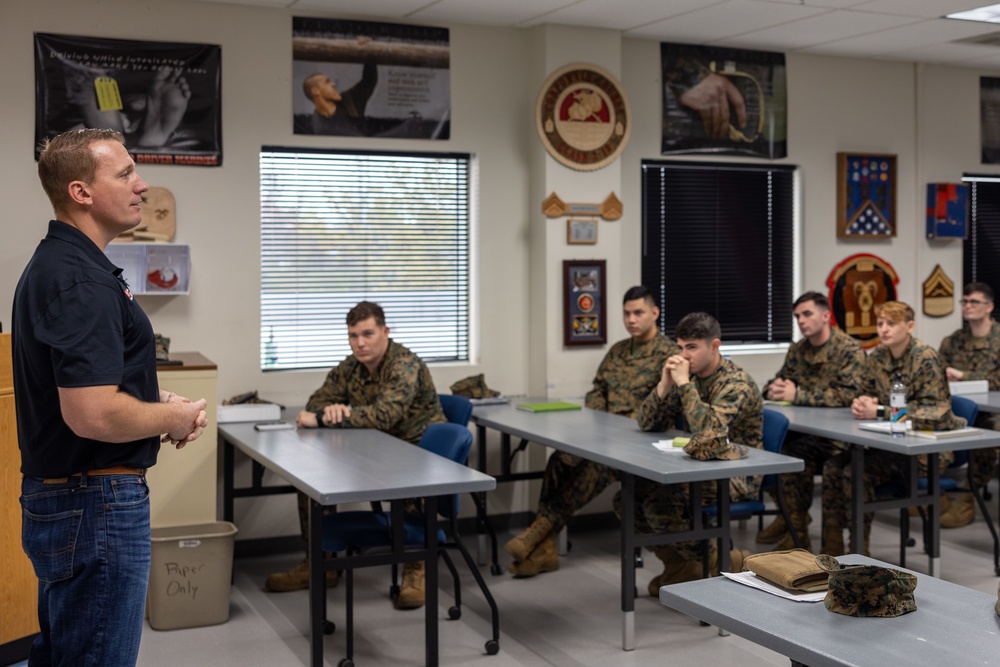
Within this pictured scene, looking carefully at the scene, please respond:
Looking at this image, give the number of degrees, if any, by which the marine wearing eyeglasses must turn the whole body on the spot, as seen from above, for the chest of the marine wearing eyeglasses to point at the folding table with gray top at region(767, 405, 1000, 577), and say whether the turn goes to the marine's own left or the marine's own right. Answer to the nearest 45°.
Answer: approximately 45° to the marine's own left

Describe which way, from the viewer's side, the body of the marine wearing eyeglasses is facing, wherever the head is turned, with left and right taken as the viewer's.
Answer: facing the viewer and to the left of the viewer

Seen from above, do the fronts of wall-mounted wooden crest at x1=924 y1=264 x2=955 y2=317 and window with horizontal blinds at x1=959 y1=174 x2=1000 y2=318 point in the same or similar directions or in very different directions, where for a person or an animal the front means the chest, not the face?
same or similar directions

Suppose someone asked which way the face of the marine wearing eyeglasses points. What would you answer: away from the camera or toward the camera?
toward the camera

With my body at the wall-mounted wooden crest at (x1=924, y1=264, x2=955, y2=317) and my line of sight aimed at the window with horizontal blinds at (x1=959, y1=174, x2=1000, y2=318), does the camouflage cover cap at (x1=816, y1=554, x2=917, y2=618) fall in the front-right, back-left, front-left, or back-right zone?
back-right

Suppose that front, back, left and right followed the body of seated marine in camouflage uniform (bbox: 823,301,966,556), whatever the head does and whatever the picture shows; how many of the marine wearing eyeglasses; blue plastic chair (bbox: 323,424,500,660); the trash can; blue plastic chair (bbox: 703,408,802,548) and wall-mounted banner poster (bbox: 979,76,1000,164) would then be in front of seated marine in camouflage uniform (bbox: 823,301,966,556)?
3

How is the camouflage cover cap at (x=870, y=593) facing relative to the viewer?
to the viewer's left

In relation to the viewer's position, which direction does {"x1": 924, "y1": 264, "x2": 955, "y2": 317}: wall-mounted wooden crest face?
facing the viewer

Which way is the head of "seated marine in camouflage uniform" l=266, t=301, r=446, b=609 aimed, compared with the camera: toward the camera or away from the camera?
toward the camera

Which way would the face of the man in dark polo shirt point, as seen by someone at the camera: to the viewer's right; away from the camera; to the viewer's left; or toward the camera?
to the viewer's right

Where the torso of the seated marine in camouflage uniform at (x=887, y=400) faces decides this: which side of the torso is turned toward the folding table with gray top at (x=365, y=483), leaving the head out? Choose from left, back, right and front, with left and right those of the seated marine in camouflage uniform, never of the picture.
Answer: front

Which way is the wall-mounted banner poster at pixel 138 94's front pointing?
toward the camera

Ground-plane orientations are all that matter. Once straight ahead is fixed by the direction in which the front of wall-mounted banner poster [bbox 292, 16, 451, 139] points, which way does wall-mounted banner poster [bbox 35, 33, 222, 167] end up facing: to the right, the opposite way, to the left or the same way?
the same way

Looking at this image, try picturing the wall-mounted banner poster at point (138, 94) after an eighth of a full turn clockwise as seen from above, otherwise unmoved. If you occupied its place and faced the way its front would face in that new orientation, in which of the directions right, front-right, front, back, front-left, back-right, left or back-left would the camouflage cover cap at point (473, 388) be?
back-left
